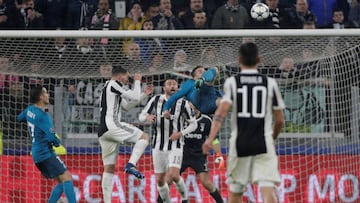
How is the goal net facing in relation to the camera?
toward the camera

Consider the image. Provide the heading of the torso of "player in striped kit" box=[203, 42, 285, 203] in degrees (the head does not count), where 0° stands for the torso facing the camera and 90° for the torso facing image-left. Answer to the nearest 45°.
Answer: approximately 180°

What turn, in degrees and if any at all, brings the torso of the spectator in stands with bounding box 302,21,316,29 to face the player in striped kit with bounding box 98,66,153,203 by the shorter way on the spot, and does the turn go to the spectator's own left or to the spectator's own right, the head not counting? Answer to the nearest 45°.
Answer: approximately 45° to the spectator's own right

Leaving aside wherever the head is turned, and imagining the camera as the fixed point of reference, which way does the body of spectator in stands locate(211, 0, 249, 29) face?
toward the camera

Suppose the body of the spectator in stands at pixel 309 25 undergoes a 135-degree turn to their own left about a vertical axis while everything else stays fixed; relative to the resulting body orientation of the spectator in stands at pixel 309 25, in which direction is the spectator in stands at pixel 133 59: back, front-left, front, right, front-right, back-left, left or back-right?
back

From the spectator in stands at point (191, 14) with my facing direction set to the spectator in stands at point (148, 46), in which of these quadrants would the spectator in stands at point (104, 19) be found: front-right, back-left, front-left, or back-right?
front-right

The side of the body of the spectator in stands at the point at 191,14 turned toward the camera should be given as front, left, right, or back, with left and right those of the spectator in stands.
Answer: front

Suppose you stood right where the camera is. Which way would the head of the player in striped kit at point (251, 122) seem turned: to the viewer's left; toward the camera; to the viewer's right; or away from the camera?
away from the camera
